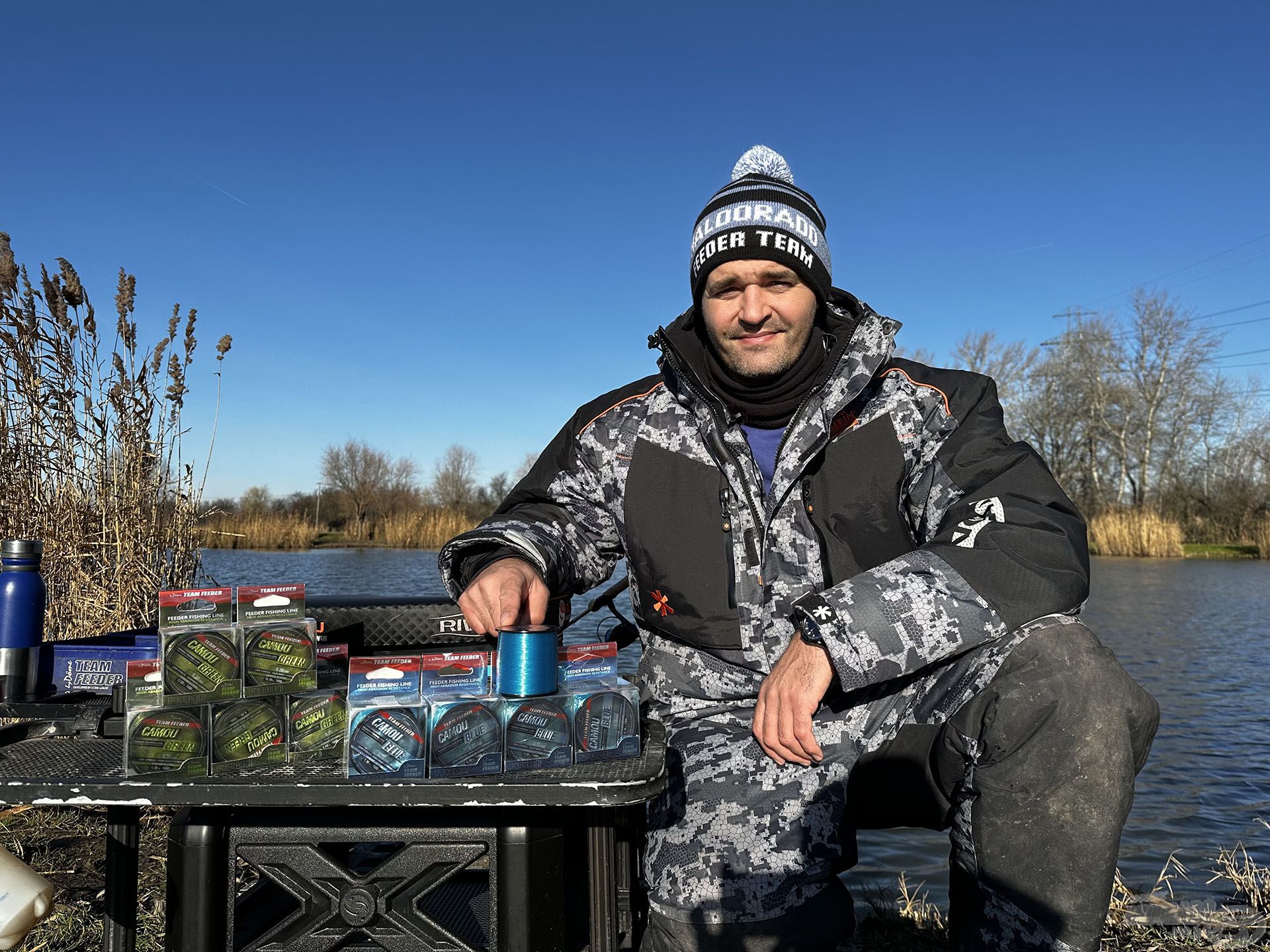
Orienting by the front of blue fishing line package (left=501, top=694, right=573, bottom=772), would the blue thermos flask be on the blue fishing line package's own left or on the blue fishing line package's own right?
on the blue fishing line package's own right

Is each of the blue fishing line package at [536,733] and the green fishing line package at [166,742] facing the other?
no

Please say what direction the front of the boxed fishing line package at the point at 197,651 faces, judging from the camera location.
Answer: facing the viewer

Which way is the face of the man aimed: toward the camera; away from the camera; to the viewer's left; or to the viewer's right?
toward the camera

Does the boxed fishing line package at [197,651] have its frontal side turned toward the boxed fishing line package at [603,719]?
no

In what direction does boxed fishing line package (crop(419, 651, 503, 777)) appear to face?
toward the camera

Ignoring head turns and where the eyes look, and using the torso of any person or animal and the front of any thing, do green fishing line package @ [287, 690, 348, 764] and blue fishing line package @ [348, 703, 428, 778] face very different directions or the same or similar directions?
same or similar directions

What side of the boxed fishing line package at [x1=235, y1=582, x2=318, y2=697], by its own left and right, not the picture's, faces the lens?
front

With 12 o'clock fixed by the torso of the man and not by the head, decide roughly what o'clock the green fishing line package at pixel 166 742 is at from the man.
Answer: The green fishing line package is roughly at 2 o'clock from the man.

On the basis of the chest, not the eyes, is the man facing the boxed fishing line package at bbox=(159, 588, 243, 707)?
no

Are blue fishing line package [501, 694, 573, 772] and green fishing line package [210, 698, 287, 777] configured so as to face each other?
no

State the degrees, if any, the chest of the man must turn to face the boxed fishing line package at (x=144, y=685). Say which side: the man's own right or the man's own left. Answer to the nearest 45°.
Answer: approximately 45° to the man's own right

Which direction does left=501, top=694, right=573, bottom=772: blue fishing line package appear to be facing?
toward the camera
